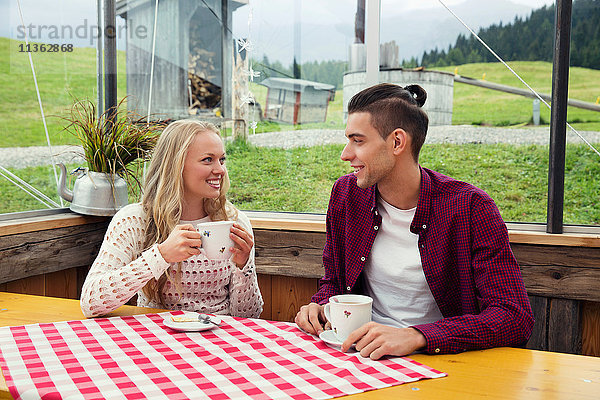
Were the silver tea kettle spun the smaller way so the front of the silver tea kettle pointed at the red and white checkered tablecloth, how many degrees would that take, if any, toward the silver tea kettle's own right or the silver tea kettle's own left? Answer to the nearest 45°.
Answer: approximately 90° to the silver tea kettle's own left

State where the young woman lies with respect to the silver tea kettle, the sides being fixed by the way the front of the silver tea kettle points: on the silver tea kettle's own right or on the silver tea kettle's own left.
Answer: on the silver tea kettle's own left

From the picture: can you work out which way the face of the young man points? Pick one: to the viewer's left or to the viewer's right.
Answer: to the viewer's left

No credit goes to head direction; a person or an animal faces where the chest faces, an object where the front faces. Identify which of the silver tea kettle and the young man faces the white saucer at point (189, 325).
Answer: the young man

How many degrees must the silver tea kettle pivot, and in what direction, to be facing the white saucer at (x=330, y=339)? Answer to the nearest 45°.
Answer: approximately 90° to its left

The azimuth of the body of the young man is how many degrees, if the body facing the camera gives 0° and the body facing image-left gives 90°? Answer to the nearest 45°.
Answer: approximately 45°

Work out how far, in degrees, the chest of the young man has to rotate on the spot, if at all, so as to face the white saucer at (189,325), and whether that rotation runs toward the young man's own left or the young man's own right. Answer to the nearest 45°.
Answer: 0° — they already face it

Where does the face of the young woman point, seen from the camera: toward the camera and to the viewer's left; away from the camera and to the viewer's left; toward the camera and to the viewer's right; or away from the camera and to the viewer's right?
toward the camera and to the viewer's right

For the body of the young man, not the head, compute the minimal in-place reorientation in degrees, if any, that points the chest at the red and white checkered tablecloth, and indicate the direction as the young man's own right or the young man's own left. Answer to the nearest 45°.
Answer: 0° — they already face it

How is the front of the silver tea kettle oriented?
to the viewer's left
